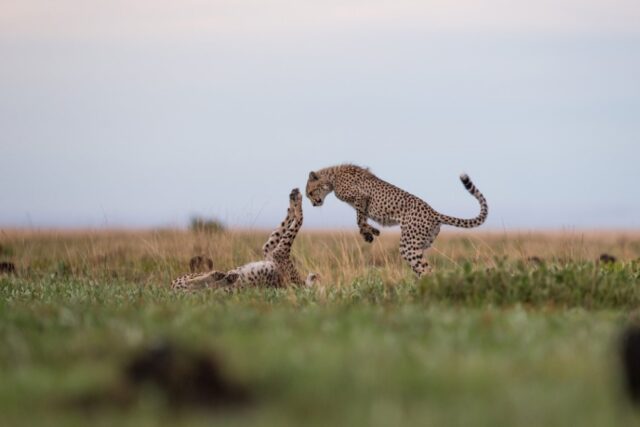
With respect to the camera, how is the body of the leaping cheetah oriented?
to the viewer's left
